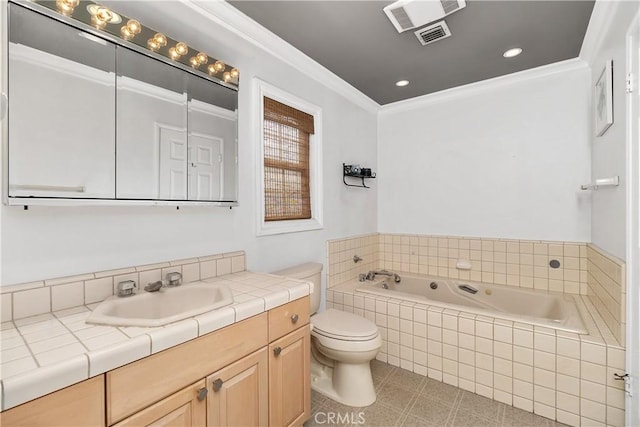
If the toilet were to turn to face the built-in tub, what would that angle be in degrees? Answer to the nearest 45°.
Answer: approximately 90° to its left

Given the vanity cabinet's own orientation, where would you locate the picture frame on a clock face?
The picture frame is roughly at 11 o'clock from the vanity cabinet.

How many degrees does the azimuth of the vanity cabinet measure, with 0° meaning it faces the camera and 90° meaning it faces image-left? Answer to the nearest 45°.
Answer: approximately 315°

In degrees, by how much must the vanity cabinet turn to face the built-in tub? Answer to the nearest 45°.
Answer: approximately 45° to its left

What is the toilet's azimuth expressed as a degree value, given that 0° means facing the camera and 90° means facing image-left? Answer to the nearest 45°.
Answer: approximately 315°

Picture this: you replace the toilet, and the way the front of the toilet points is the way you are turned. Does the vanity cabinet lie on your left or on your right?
on your right
